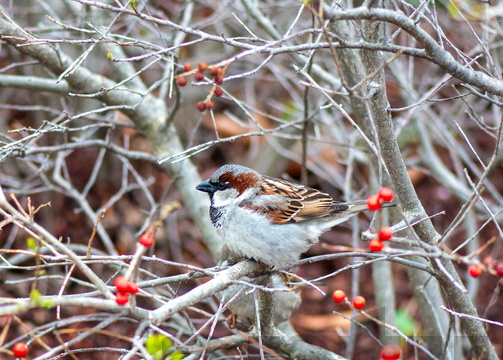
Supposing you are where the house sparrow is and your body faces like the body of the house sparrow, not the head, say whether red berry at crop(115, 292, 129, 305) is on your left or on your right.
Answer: on your left

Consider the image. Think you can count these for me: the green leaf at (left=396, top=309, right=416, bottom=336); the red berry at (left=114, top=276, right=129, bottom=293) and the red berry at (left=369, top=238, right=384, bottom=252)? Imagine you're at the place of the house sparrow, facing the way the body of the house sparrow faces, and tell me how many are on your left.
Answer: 2

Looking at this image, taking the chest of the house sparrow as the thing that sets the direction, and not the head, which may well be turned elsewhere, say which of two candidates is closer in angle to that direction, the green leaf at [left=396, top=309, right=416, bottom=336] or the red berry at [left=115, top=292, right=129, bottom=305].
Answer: the red berry

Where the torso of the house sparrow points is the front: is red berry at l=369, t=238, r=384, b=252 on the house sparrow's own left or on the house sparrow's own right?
on the house sparrow's own left

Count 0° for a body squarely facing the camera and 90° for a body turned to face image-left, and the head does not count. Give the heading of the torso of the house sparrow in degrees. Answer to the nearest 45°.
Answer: approximately 90°
